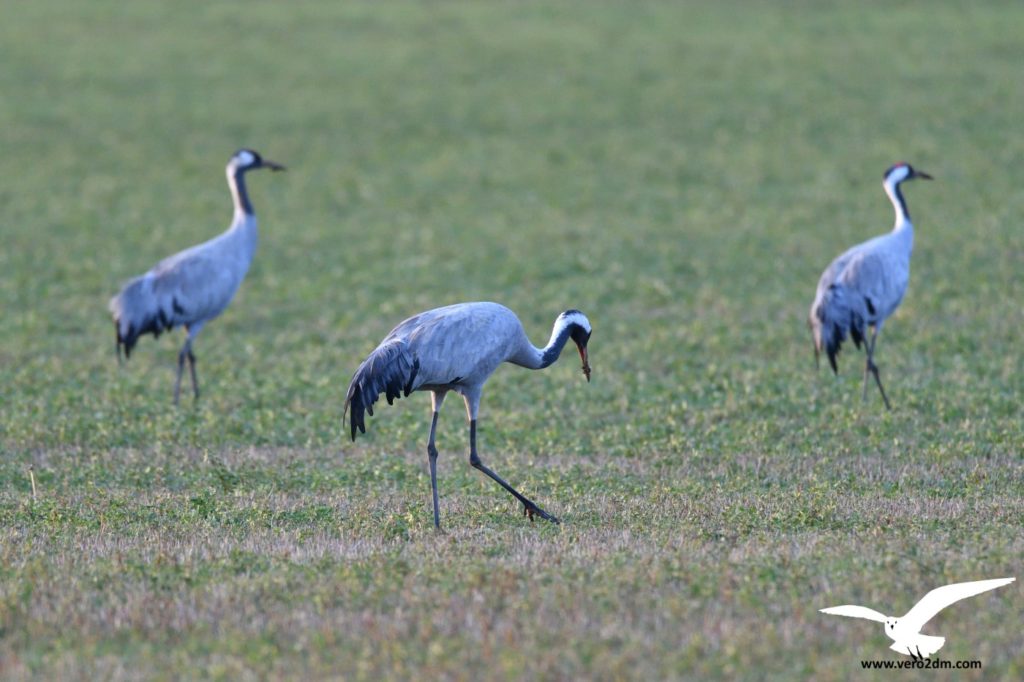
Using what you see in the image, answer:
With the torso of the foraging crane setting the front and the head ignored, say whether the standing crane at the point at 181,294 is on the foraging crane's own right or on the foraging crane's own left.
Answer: on the foraging crane's own left

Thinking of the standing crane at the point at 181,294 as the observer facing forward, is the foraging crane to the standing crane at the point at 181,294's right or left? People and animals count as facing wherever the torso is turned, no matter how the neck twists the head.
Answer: on its right

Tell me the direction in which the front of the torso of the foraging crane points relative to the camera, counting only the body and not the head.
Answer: to the viewer's right

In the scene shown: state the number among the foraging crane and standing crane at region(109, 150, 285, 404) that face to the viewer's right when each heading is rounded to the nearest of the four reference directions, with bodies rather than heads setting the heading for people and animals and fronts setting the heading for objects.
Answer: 2

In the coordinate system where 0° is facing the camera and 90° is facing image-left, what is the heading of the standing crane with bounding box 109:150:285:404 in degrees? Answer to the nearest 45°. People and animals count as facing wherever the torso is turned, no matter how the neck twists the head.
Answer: approximately 270°
